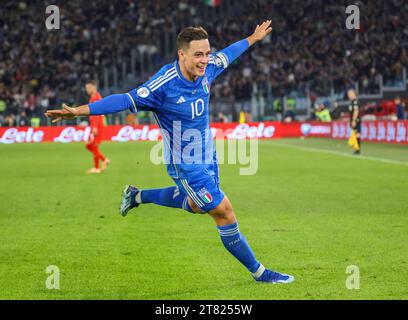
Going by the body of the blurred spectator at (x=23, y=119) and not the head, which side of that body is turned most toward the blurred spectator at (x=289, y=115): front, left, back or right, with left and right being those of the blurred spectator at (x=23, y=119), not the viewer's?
left

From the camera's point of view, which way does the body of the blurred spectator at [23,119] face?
toward the camera

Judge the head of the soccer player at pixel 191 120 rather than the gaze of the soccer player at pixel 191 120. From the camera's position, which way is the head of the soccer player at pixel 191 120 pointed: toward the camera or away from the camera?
toward the camera

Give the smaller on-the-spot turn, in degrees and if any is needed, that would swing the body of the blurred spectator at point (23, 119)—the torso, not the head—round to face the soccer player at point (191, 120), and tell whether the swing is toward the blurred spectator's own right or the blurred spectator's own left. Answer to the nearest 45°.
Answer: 0° — they already face them

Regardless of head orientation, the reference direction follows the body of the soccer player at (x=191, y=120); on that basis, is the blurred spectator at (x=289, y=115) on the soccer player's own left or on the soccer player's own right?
on the soccer player's own left

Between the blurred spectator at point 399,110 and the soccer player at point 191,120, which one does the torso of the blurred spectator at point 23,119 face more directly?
the soccer player

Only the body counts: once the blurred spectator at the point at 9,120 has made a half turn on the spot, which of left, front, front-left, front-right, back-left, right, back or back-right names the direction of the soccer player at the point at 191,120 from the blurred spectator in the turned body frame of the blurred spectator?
back

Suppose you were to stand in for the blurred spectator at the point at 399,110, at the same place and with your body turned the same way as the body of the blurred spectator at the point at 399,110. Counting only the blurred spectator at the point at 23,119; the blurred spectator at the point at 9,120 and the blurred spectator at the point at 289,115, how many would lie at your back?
0

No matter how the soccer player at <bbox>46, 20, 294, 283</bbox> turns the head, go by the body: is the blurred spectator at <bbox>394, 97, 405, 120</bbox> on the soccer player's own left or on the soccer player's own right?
on the soccer player's own left

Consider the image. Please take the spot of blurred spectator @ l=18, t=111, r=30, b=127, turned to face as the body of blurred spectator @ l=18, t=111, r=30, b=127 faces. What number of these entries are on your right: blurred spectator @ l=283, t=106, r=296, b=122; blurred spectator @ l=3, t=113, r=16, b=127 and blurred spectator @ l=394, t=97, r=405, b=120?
1

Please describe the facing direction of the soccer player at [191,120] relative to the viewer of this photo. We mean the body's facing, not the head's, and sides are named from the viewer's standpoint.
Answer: facing the viewer and to the right of the viewer

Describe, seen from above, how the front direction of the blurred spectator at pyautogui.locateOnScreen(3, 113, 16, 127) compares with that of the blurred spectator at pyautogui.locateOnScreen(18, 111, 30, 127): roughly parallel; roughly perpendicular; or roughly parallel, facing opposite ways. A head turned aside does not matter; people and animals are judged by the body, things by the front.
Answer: roughly parallel

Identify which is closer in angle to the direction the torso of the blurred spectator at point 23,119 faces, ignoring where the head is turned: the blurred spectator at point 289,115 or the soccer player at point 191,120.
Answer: the soccer player

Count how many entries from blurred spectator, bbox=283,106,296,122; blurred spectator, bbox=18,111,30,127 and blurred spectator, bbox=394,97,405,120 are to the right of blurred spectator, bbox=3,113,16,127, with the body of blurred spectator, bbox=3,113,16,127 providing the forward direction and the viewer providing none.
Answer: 0
